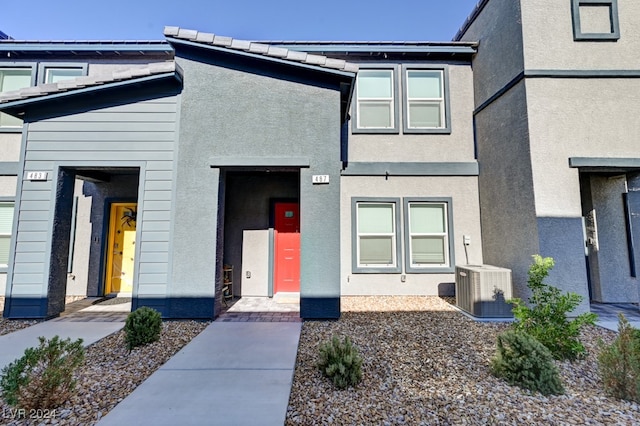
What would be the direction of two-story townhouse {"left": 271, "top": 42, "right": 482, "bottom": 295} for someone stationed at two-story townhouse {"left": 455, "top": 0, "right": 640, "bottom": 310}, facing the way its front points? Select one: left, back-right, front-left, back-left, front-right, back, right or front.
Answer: right

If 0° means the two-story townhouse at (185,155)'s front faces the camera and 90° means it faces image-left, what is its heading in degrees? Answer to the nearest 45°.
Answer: approximately 0°

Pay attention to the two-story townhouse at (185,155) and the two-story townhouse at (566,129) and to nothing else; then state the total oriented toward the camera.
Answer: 2

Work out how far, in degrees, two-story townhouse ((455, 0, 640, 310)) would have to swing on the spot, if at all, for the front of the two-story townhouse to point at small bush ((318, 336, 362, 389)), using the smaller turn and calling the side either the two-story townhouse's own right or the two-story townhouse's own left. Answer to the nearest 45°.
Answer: approximately 45° to the two-story townhouse's own right

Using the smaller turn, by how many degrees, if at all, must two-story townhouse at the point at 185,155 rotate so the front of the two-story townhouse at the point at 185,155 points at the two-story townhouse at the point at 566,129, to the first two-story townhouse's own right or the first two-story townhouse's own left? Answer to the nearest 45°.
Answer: approximately 90° to the first two-story townhouse's own left

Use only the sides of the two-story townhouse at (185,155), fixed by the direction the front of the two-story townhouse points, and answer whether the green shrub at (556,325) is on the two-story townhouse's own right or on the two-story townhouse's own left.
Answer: on the two-story townhouse's own left

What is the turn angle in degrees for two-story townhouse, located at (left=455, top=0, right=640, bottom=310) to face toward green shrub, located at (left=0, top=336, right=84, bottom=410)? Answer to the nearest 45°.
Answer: approximately 45° to its right
